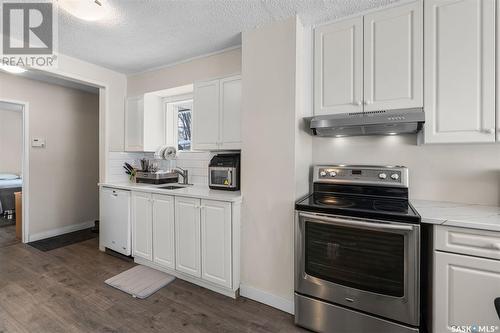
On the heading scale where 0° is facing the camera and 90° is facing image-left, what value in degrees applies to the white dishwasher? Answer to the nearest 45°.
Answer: approximately 45°

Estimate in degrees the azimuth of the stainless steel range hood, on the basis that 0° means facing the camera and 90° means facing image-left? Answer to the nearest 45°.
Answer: approximately 0°

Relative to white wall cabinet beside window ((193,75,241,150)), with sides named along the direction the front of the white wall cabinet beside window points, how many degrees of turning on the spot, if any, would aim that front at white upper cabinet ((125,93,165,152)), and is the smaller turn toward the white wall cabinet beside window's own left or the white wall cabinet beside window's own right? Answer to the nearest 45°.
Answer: approximately 90° to the white wall cabinet beside window's own right

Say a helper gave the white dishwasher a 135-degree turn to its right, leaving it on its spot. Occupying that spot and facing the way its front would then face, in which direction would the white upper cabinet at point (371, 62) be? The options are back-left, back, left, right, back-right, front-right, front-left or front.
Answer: back-right

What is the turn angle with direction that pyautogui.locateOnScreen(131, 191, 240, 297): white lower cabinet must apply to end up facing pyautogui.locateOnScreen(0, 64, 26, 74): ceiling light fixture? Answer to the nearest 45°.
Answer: approximately 90° to its right

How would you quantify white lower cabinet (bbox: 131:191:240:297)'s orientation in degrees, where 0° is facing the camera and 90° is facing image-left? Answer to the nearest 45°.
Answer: approximately 45°
